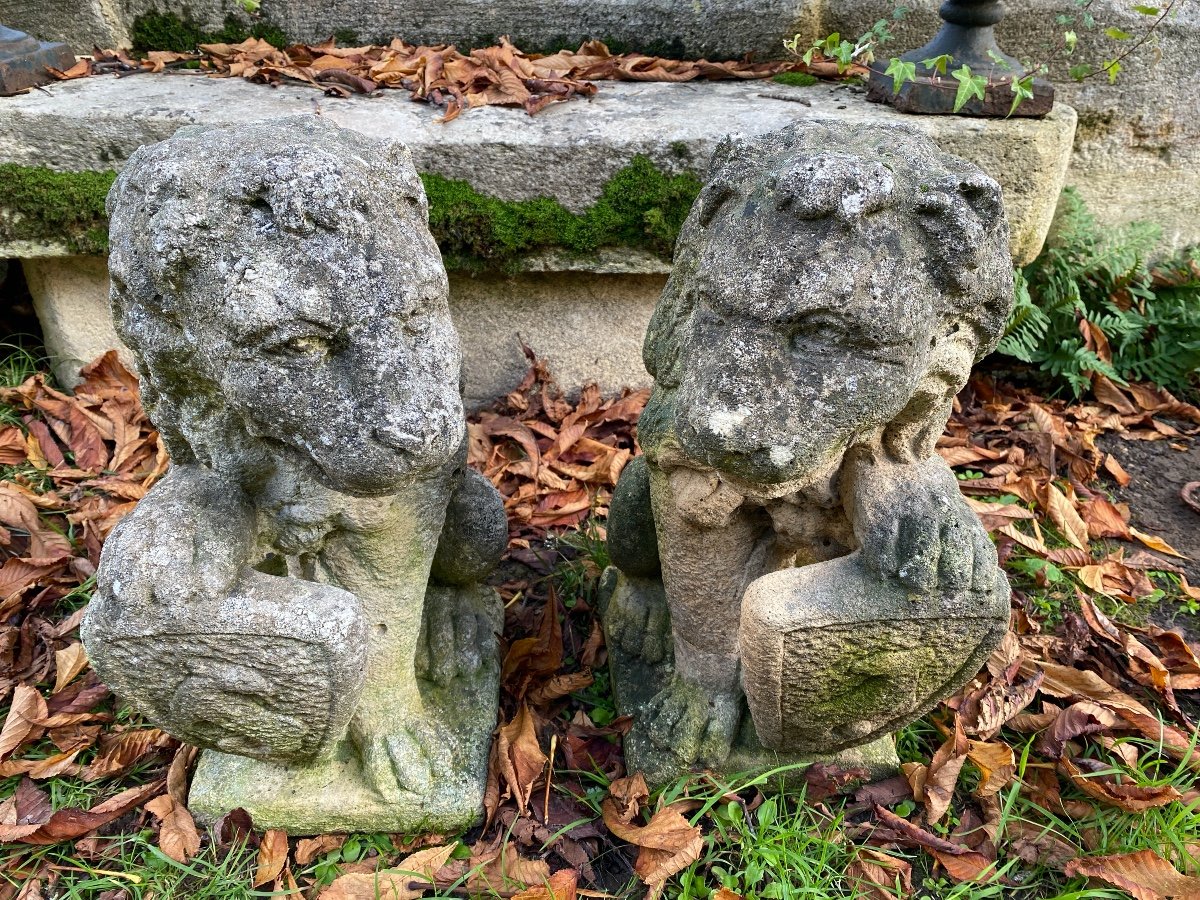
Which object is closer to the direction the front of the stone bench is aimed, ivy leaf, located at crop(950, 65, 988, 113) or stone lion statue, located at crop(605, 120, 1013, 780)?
the stone lion statue

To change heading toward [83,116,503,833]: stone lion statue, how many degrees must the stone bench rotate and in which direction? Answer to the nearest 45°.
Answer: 0° — it already faces it

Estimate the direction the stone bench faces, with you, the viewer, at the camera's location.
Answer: facing the viewer

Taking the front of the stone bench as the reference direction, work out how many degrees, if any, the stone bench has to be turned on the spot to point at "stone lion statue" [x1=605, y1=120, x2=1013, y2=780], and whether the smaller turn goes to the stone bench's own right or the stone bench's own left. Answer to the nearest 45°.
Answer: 0° — it already faces it
